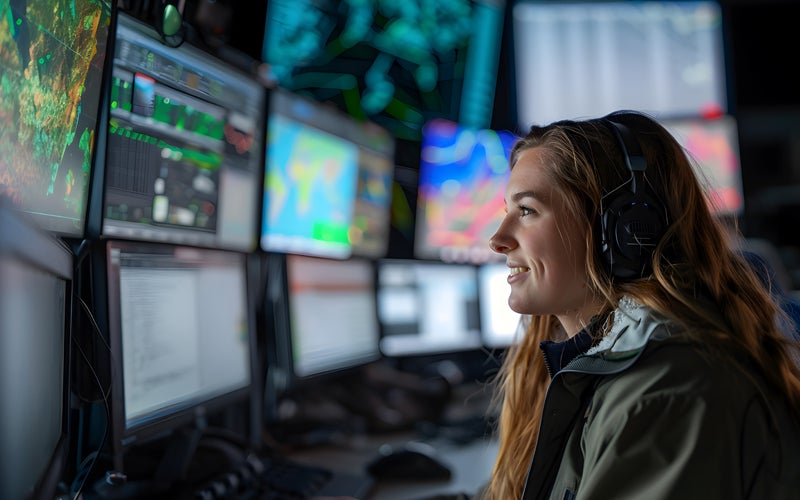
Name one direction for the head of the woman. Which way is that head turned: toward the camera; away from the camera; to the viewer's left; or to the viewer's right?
to the viewer's left

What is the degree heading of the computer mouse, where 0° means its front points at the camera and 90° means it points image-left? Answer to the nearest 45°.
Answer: approximately 90°

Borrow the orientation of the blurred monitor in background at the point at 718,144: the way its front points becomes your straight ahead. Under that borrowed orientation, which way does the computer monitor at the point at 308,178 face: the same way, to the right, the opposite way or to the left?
to the left

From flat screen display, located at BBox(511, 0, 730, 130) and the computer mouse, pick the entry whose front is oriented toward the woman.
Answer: the flat screen display

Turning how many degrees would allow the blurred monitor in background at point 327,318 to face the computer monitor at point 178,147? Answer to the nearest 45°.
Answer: approximately 90° to its right
